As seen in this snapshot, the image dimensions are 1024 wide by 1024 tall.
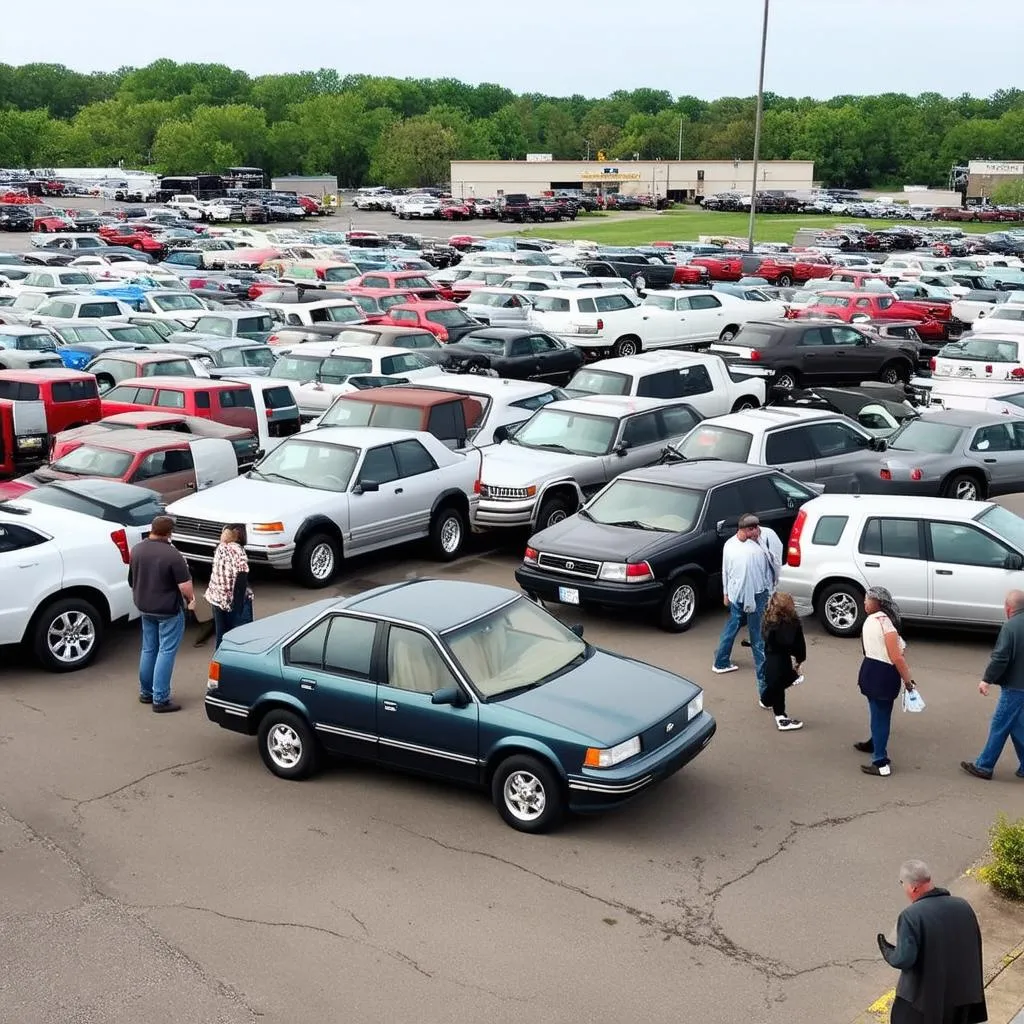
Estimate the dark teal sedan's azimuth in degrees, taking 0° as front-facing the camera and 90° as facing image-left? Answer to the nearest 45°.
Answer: approximately 315°

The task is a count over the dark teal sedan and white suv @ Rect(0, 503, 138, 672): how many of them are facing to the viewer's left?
1

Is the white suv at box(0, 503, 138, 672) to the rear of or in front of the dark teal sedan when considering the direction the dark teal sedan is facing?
to the rear

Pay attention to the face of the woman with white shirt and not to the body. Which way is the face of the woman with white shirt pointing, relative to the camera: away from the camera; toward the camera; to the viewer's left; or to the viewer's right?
to the viewer's left

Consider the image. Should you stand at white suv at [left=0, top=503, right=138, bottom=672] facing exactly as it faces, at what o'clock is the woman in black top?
The woman in black top is roughly at 7 o'clock from the white suv.

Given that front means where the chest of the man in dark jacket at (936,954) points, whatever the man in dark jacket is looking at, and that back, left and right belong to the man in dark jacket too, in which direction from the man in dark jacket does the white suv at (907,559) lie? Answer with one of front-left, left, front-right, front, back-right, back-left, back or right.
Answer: front-right

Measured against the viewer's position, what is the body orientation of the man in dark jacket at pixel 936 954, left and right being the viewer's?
facing away from the viewer and to the left of the viewer

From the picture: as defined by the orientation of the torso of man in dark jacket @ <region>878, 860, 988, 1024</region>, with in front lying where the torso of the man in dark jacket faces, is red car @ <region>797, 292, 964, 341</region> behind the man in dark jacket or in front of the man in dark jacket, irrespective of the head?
in front

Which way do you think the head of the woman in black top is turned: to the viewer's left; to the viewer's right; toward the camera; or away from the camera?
away from the camera

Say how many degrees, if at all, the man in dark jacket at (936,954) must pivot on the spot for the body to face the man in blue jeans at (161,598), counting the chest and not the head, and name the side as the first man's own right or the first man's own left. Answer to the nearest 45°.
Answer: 0° — they already face them

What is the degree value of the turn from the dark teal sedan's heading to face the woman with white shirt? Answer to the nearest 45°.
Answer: approximately 45° to its left

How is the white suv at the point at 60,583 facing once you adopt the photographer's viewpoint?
facing to the left of the viewer

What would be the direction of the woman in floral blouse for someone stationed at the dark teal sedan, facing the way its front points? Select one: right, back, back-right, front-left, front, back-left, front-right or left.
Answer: back
